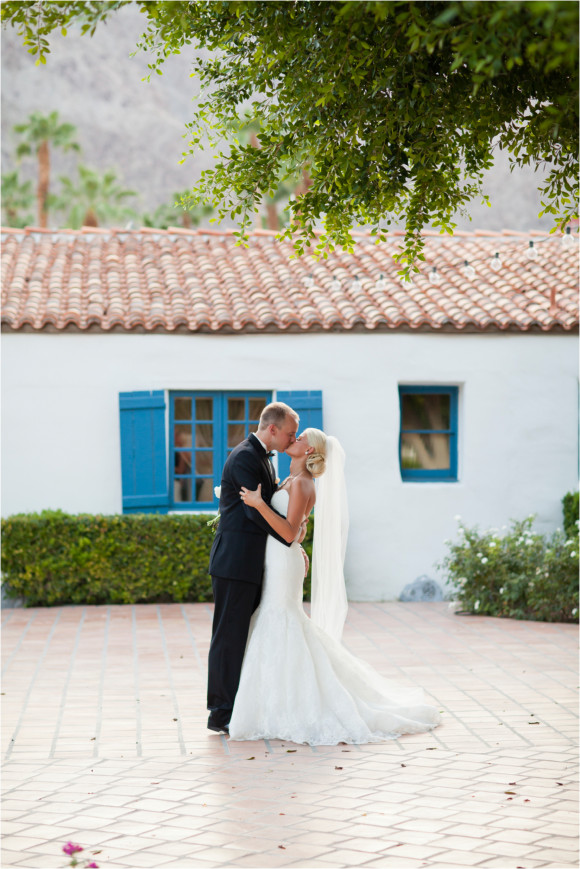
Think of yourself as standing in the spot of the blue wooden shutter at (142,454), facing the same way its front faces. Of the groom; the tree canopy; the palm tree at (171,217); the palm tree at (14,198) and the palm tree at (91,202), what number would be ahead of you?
2

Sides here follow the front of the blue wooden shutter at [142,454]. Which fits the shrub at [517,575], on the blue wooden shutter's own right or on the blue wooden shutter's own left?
on the blue wooden shutter's own left

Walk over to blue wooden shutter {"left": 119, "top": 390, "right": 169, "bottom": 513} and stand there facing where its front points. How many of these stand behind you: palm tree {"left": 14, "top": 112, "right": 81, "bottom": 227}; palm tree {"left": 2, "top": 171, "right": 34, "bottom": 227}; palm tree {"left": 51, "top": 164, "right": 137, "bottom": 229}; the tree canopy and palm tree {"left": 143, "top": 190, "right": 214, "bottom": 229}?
4

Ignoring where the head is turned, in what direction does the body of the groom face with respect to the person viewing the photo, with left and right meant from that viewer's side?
facing to the right of the viewer

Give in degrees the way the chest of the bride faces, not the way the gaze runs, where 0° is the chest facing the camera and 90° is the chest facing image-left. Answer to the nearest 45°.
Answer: approximately 90°

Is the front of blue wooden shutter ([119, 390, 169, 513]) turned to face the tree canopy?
yes

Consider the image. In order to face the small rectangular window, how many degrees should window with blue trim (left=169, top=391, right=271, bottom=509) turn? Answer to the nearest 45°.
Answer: approximately 90° to its left

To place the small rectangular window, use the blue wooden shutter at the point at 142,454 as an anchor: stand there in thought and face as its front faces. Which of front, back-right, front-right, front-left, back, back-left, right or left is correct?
left

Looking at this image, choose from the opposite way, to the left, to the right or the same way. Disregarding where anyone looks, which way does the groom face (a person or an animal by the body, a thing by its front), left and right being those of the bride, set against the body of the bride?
the opposite way

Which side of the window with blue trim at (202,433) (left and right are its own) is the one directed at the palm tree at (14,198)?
back

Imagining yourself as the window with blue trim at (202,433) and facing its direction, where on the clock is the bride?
The bride is roughly at 12 o'clock from the window with blue trim.

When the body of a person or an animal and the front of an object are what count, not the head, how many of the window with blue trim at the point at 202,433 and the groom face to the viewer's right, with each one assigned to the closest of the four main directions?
1

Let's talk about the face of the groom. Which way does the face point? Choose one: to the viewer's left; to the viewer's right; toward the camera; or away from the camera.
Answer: to the viewer's right

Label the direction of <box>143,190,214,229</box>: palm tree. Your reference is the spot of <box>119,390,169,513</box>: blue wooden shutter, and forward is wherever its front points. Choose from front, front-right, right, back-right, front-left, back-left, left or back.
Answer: back
